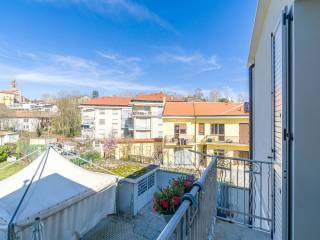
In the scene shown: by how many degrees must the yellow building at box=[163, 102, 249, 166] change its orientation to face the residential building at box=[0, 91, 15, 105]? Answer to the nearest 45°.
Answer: approximately 90° to its right

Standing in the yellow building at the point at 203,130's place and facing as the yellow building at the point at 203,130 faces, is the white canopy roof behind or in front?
in front

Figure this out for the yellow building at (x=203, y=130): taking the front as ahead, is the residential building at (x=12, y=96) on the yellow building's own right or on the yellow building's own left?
on the yellow building's own right

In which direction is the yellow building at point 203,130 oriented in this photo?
toward the camera

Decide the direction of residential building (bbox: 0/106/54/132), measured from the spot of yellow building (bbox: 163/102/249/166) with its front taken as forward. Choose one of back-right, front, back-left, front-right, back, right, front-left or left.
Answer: right

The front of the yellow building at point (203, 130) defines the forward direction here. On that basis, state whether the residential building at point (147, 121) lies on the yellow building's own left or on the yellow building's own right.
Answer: on the yellow building's own right

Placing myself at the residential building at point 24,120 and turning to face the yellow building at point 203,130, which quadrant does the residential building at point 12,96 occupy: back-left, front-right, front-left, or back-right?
back-left

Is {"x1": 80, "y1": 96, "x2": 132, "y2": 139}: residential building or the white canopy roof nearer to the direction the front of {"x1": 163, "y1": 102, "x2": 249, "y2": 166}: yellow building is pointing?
the white canopy roof

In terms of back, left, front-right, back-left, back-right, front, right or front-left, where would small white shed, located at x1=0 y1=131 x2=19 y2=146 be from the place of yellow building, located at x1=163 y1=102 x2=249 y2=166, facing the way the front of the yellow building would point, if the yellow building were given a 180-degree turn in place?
left

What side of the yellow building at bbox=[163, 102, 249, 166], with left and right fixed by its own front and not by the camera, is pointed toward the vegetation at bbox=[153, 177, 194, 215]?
front

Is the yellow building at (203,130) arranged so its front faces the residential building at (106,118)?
no

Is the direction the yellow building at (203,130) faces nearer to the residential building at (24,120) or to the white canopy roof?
the white canopy roof
